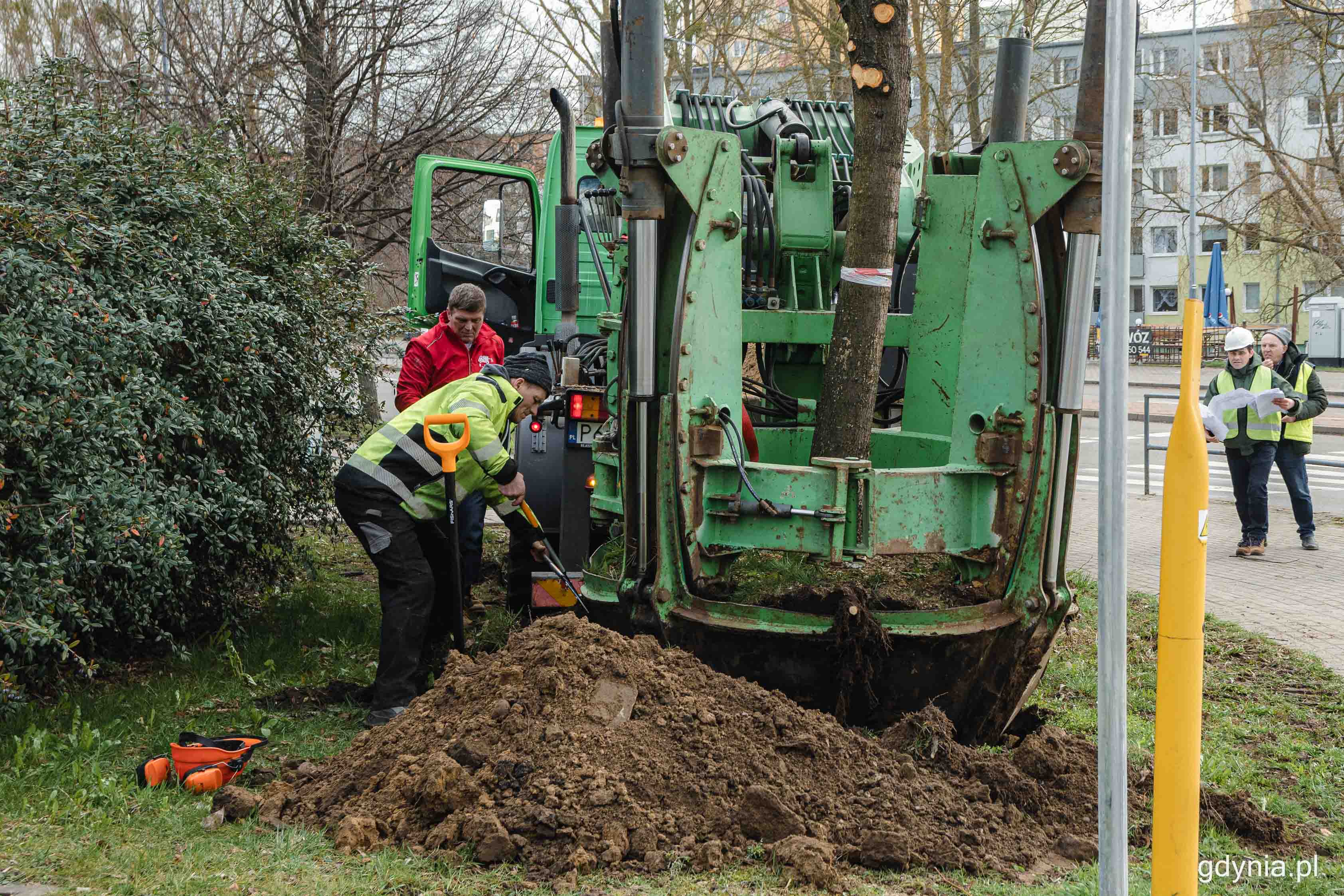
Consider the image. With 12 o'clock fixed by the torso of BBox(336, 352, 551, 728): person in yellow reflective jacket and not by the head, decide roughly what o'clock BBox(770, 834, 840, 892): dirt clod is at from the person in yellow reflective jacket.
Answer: The dirt clod is roughly at 2 o'clock from the person in yellow reflective jacket.

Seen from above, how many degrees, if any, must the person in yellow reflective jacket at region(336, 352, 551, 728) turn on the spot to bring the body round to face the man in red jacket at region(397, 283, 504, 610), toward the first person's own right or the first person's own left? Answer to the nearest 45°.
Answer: approximately 90° to the first person's own left

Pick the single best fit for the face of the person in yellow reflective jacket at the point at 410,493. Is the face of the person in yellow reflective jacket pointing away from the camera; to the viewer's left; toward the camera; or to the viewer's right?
to the viewer's right

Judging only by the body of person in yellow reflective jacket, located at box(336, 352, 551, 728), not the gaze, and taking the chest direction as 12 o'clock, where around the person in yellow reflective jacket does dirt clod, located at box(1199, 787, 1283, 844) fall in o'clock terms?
The dirt clod is roughly at 1 o'clock from the person in yellow reflective jacket.

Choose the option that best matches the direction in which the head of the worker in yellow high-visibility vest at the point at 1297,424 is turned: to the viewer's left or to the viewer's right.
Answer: to the viewer's left

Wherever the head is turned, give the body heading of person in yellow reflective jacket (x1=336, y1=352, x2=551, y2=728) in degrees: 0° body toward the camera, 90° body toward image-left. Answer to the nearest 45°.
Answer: approximately 270°
